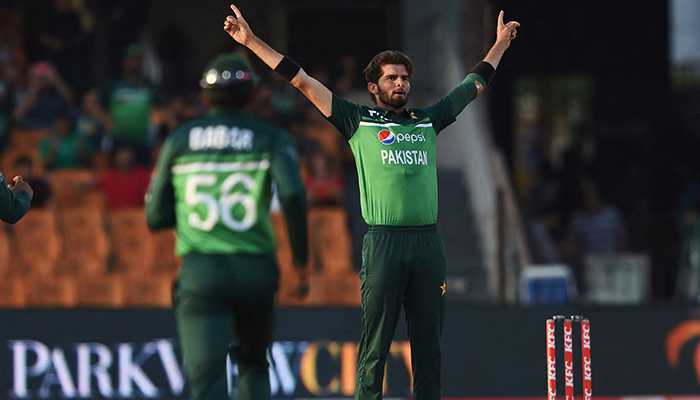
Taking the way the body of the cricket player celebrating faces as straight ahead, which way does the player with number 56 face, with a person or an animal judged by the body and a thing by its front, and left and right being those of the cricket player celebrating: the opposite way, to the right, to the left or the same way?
the opposite way

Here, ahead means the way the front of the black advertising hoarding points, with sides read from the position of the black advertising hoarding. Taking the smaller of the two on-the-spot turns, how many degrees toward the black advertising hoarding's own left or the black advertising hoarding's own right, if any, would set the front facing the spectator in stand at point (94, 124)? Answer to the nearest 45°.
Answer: approximately 135° to the black advertising hoarding's own right

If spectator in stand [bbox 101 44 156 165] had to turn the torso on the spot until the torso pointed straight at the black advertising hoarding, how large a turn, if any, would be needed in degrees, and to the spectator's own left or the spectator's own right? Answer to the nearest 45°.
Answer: approximately 45° to the spectator's own left

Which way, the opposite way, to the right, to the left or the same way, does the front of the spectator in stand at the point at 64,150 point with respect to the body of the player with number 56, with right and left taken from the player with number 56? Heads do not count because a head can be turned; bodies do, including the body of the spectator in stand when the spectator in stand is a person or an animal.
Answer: the opposite way

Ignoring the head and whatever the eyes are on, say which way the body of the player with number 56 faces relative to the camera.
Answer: away from the camera

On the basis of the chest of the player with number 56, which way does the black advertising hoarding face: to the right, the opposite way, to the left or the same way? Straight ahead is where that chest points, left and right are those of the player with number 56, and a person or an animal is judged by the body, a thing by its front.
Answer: the opposite way

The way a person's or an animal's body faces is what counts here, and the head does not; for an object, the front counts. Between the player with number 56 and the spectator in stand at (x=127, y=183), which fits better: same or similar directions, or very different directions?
very different directions

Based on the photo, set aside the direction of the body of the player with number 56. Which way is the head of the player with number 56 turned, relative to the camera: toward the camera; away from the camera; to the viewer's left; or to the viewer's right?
away from the camera

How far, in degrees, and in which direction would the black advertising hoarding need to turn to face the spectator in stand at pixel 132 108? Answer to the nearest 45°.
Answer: approximately 135° to its right
